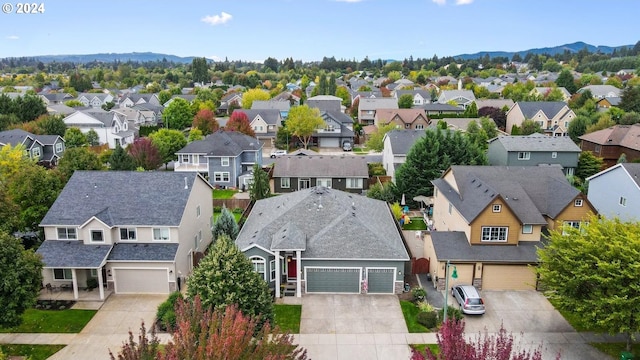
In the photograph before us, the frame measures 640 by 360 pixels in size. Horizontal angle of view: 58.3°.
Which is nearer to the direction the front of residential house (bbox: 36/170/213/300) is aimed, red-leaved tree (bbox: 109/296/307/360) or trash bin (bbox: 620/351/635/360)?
the red-leaved tree

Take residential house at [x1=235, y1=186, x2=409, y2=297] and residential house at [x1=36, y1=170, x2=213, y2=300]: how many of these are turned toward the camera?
2

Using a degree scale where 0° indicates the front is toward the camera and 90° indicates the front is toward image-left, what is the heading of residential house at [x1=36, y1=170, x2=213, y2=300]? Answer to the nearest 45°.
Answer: approximately 0°

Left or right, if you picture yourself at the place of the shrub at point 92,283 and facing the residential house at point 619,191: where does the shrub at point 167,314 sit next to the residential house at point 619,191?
right

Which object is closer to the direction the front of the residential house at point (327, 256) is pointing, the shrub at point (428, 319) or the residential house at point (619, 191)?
the shrub

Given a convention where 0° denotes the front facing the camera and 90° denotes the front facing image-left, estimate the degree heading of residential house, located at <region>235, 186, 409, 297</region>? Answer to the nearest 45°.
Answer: approximately 0°

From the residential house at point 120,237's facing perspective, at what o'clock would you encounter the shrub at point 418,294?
The shrub is roughly at 10 o'clock from the residential house.

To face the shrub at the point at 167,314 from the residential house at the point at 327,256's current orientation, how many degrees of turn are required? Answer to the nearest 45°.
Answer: approximately 45° to its right

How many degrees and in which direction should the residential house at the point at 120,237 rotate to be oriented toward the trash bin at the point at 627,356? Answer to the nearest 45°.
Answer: approximately 45° to its left

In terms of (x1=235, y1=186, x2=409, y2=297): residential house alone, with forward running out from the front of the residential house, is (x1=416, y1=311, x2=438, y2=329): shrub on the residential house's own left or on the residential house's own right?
on the residential house's own left
